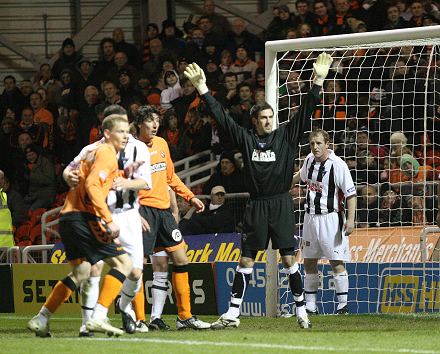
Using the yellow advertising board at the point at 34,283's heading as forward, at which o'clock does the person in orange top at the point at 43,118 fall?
The person in orange top is roughly at 6 o'clock from the yellow advertising board.

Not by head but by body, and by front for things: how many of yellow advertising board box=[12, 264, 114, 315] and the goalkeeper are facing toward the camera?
2

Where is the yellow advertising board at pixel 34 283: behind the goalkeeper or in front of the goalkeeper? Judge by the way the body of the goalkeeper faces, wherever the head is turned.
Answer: behind

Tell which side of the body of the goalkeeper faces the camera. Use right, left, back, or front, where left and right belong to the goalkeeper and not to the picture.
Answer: front

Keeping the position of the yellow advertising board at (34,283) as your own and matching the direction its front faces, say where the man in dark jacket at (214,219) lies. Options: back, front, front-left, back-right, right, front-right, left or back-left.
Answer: left

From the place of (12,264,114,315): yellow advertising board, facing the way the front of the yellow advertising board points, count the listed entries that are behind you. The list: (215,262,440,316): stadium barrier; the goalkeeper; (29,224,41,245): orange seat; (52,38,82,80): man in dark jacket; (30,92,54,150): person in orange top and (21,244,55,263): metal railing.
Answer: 4

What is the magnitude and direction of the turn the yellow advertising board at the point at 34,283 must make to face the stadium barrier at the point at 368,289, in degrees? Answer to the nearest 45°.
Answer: approximately 45° to its left

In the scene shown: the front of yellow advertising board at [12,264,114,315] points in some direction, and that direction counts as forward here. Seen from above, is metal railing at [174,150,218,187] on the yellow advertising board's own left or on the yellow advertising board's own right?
on the yellow advertising board's own left

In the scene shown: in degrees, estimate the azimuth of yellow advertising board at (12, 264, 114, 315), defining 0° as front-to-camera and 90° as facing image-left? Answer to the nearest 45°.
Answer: approximately 0°

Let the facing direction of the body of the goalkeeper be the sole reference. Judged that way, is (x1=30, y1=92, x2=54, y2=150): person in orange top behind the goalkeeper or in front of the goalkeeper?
behind

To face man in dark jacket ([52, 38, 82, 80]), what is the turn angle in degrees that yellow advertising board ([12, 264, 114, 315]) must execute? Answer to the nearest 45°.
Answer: approximately 180°

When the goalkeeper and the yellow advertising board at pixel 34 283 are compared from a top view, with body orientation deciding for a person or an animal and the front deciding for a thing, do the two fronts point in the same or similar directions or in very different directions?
same or similar directions
